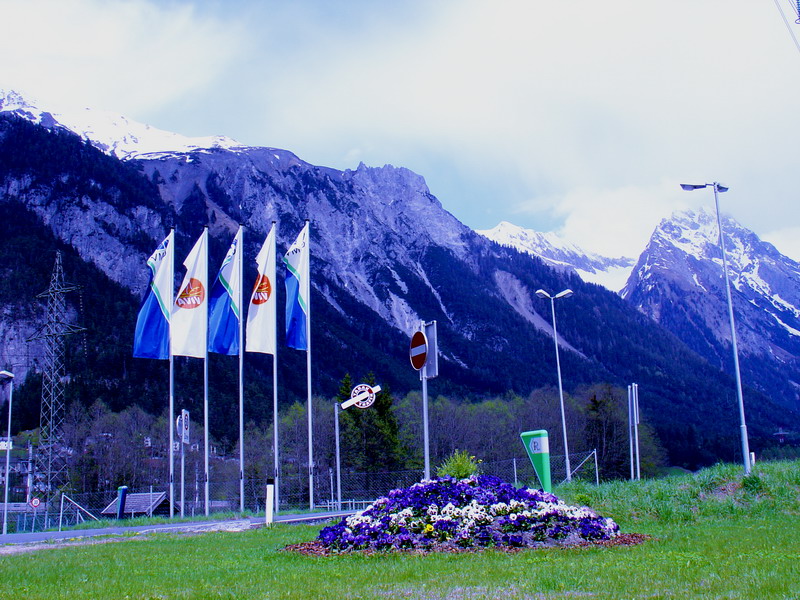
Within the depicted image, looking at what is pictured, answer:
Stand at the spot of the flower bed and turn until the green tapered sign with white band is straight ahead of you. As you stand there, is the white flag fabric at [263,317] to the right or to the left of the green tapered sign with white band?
left

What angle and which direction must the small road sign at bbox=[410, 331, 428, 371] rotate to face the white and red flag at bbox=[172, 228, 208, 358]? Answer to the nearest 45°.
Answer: approximately 90° to its right

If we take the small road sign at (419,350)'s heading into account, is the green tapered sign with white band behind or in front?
behind

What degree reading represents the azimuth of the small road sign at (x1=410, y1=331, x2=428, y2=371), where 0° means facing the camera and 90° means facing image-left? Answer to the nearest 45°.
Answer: approximately 45°
